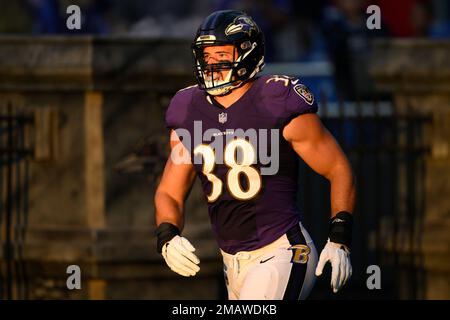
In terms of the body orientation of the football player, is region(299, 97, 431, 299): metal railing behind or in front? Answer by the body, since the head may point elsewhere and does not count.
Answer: behind

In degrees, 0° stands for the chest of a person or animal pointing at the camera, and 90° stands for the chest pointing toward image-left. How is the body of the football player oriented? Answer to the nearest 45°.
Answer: approximately 45°

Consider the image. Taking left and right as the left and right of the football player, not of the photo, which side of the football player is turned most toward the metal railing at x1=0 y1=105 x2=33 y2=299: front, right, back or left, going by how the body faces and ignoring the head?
right
